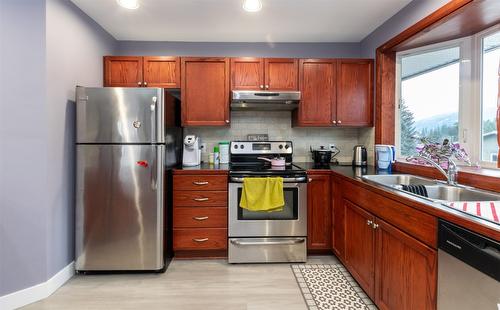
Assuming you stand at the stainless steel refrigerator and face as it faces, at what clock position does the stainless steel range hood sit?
The stainless steel range hood is roughly at 9 o'clock from the stainless steel refrigerator.

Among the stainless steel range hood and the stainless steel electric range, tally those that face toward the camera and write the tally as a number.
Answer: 2

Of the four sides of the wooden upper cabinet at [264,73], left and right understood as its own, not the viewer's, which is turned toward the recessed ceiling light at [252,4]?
front

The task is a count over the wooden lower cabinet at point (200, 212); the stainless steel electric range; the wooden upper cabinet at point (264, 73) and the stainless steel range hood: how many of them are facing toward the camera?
4

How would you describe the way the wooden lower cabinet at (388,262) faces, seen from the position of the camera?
facing the viewer and to the left of the viewer

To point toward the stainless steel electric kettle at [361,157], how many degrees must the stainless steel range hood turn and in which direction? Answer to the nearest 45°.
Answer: approximately 90° to its left

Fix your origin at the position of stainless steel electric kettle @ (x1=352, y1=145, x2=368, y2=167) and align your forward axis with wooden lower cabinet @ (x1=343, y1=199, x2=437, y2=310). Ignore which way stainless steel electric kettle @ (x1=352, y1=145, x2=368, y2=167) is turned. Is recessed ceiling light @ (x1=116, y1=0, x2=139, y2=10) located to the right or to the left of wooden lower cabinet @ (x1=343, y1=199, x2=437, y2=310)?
right

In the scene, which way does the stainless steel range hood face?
toward the camera

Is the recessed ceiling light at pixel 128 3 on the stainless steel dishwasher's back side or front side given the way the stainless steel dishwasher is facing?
on the front side

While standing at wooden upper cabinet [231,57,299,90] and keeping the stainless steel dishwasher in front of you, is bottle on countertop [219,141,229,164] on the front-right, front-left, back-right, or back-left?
back-right

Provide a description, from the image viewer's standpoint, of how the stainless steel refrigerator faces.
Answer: facing the viewer

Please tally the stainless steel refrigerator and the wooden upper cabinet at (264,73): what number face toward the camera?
2

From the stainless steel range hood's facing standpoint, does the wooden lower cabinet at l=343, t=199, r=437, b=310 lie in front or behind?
in front

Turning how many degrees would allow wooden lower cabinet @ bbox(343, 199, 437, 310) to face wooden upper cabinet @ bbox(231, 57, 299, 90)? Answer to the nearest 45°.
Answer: approximately 90° to its right

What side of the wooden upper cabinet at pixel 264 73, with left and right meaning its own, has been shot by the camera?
front

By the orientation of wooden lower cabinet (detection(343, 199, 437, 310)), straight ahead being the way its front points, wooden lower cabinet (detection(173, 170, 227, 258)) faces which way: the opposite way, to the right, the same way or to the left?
to the left

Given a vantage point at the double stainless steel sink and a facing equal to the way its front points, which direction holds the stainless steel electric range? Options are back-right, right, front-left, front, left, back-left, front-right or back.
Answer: front-right
